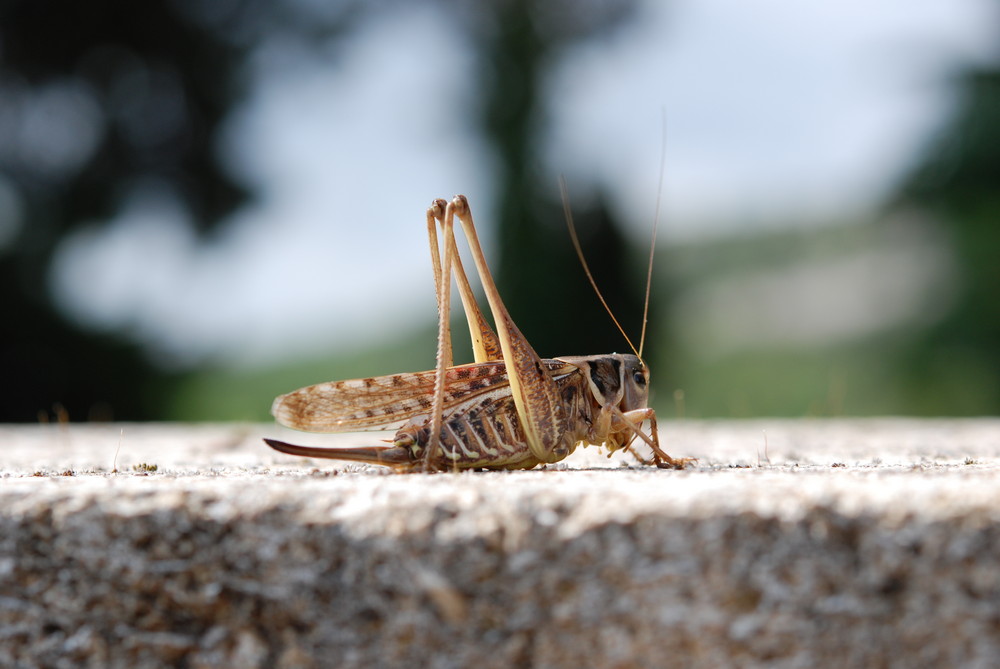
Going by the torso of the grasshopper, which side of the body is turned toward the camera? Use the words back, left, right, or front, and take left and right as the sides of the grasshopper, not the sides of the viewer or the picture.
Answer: right
